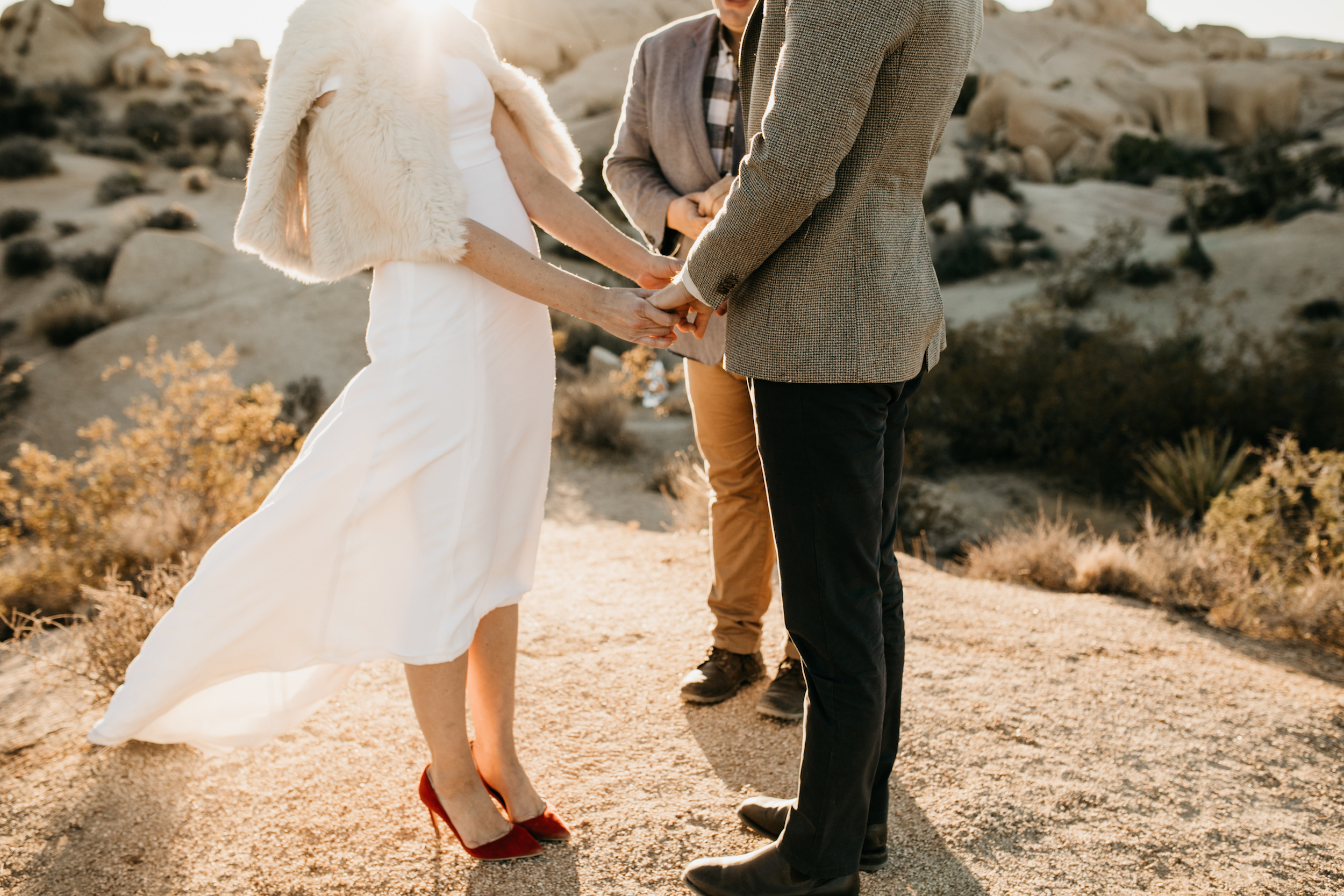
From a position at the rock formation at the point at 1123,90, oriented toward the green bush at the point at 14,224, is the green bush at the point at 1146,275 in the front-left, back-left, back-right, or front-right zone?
front-left

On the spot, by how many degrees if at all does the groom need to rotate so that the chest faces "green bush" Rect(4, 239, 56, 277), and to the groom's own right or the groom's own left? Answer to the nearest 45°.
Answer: approximately 45° to the groom's own right

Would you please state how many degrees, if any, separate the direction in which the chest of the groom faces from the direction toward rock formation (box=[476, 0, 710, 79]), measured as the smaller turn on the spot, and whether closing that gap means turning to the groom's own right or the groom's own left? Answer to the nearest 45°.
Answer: approximately 90° to the groom's own right

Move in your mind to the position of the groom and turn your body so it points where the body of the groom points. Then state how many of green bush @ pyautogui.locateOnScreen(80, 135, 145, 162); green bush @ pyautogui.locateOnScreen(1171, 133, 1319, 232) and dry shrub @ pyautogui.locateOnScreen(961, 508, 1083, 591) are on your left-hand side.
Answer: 0

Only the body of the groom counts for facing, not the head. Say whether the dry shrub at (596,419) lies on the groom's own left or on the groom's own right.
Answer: on the groom's own right

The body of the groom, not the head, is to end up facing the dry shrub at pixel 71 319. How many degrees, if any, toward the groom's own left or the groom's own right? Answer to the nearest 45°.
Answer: approximately 45° to the groom's own right

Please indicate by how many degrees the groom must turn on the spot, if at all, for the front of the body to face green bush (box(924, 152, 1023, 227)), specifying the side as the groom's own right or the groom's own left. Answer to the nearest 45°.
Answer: approximately 90° to the groom's own right

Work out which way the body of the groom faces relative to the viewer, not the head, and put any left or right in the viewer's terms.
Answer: facing to the left of the viewer

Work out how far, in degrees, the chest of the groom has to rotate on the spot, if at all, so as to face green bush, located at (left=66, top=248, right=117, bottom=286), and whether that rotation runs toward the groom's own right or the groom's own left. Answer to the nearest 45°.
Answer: approximately 45° to the groom's own right

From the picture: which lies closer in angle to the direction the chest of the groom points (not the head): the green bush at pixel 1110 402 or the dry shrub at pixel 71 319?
the dry shrub

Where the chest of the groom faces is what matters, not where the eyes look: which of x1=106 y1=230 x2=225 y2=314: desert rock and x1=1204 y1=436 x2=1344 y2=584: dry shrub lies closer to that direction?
the desert rock
